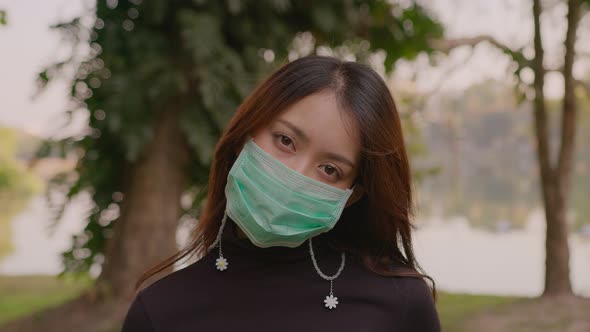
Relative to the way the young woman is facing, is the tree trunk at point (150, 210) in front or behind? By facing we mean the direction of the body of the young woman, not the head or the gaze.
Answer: behind

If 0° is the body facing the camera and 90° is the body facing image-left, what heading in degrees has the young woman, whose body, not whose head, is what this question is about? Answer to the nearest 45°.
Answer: approximately 0°

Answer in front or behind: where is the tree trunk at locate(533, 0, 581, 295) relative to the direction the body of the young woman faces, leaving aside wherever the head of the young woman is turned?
behind
